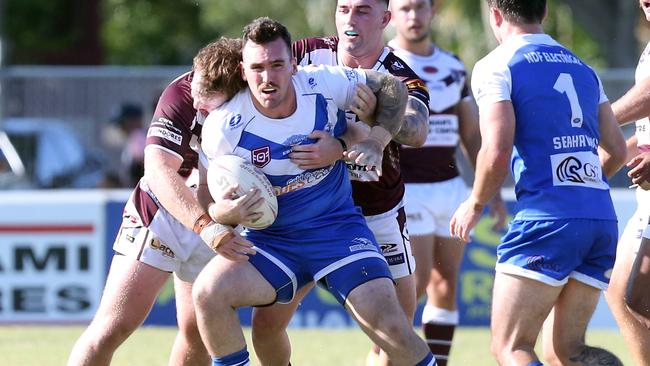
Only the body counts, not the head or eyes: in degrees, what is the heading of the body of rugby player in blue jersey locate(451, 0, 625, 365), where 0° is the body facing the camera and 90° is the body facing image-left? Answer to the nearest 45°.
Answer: approximately 135°

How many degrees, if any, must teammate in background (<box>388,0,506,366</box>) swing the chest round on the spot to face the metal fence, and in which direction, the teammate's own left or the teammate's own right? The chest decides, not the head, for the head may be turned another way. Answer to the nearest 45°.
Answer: approximately 135° to the teammate's own right

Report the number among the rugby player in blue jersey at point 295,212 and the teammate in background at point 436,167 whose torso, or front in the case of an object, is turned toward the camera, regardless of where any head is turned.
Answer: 2

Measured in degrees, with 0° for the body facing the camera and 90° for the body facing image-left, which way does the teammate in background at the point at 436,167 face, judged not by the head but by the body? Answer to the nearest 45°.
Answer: approximately 0°

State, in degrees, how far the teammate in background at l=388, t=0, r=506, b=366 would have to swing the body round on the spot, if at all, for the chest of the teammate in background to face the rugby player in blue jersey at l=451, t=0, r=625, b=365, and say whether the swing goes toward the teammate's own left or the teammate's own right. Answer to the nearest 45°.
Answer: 0° — they already face them

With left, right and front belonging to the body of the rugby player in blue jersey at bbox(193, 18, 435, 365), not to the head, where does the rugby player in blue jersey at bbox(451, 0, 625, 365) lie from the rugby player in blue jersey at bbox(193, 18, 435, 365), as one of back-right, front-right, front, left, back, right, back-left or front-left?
left

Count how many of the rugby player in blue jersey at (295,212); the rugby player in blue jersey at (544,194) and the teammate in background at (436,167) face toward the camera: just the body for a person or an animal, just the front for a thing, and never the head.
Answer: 2
